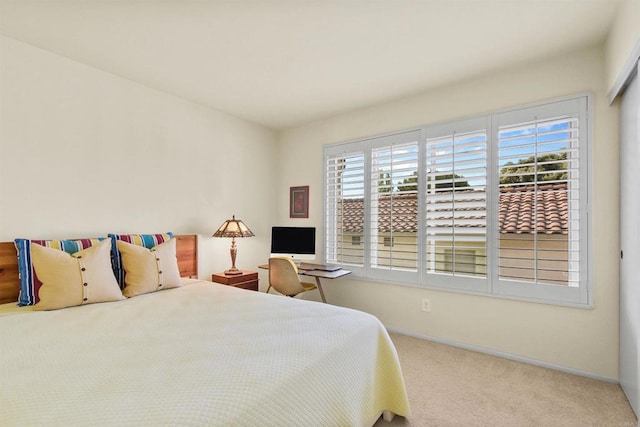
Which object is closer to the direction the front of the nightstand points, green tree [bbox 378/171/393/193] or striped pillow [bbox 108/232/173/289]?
the striped pillow

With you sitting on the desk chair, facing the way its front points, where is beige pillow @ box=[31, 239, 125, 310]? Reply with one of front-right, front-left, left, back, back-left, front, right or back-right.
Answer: back

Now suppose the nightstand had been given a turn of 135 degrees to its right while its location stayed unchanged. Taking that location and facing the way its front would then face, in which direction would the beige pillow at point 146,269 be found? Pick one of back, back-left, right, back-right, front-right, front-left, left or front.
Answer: front-left

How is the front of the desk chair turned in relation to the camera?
facing away from the viewer and to the right of the viewer

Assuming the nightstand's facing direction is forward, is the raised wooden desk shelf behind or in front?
in front

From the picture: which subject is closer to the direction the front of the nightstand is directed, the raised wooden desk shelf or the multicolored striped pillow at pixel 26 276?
the raised wooden desk shelf

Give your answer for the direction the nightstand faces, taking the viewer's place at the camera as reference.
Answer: facing the viewer and to the right of the viewer

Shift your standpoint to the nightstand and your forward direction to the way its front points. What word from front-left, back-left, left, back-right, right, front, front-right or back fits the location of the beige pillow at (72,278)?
right

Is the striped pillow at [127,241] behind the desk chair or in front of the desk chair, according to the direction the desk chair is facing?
behind

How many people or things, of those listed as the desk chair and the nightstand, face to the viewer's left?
0

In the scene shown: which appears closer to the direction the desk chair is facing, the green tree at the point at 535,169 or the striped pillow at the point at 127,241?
the green tree

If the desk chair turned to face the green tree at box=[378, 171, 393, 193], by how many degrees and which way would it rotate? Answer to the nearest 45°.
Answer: approximately 45° to its right

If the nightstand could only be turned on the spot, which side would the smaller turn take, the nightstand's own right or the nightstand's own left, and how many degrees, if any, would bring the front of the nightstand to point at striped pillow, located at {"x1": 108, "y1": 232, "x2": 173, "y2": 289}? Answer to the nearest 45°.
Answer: approximately 90° to the nightstand's own right

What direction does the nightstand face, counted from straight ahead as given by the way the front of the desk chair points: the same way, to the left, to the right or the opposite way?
to the right
